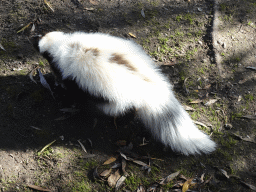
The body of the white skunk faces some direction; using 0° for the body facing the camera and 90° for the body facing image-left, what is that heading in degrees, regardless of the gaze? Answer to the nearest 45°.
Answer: approximately 135°

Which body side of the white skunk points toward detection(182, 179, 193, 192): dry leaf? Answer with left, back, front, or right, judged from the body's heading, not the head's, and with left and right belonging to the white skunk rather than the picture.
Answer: back
